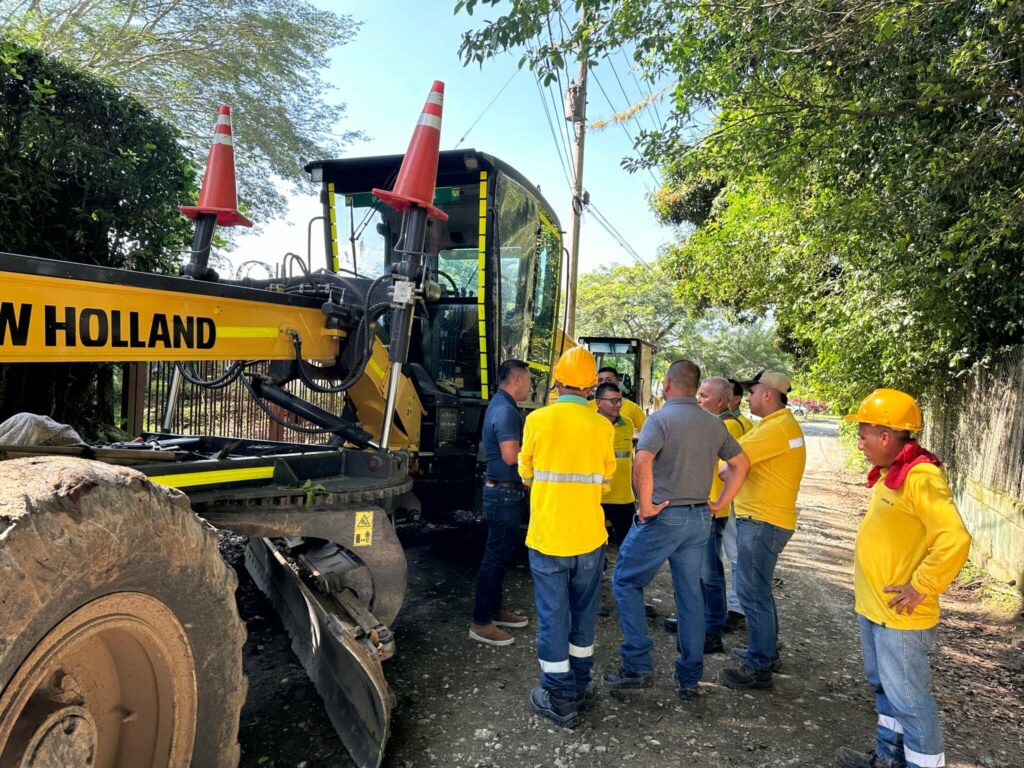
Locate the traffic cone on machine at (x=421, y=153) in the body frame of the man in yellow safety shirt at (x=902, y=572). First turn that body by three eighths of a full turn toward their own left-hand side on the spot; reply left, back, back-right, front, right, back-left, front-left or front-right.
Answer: back-right

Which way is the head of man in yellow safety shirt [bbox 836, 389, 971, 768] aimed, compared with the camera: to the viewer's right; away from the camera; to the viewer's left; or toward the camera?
to the viewer's left

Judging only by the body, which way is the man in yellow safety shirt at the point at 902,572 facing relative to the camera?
to the viewer's left

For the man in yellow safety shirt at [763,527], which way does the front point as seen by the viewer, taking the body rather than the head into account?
to the viewer's left

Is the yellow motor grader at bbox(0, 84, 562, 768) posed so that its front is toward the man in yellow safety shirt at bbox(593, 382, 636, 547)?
no

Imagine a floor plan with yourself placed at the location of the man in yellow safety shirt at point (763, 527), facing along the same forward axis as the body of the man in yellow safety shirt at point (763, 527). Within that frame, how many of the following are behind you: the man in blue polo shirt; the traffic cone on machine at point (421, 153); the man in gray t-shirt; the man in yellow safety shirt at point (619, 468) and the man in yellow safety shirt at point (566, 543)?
0

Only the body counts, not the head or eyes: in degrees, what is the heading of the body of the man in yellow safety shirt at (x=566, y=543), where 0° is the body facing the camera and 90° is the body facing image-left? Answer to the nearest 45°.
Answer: approximately 180°

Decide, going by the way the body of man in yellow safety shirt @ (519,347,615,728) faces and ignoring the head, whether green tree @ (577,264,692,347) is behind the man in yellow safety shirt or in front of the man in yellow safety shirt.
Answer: in front

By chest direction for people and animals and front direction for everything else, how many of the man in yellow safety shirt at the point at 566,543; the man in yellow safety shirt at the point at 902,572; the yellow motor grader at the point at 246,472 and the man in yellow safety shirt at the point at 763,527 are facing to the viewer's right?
0

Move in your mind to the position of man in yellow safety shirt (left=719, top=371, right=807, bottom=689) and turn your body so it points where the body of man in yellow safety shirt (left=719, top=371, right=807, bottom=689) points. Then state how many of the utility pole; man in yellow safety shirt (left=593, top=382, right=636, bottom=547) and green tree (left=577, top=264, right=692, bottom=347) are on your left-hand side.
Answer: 0

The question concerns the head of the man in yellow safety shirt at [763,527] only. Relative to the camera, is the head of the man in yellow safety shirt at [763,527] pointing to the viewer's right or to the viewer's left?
to the viewer's left

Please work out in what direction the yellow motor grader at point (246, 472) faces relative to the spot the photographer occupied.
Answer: facing the viewer and to the left of the viewer

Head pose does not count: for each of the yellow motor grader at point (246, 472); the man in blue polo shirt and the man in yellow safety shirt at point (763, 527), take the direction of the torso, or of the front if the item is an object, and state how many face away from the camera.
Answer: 0

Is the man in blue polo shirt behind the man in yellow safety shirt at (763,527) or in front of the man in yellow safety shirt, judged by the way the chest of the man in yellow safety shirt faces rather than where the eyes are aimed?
in front

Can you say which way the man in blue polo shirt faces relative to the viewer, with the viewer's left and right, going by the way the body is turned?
facing to the right of the viewer

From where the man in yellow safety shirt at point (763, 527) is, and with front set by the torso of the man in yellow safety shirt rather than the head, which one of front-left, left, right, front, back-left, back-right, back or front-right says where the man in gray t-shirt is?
front-left

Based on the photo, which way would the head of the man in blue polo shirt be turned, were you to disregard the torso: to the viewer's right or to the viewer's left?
to the viewer's right

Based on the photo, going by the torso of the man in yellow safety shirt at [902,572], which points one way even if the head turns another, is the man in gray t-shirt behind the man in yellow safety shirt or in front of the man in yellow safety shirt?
in front

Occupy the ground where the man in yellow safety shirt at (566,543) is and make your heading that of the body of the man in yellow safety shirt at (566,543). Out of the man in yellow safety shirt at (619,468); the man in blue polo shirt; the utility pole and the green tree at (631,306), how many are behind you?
0
